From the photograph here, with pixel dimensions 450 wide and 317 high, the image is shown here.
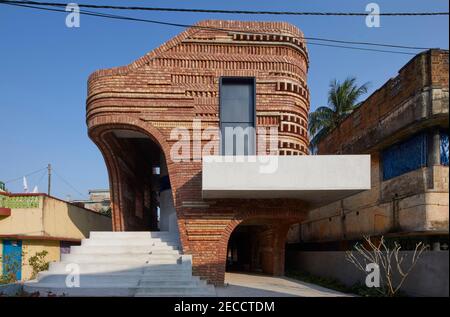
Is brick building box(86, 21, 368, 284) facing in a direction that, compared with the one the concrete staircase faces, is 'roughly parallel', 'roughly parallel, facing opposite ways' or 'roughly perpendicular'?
roughly parallel

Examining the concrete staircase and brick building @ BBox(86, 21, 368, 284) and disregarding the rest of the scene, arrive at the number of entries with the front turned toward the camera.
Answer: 2

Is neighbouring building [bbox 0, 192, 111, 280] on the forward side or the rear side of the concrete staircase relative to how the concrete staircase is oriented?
on the rear side

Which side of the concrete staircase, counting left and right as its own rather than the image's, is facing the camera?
front

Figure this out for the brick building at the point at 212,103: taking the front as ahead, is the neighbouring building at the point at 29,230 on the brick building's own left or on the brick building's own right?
on the brick building's own right

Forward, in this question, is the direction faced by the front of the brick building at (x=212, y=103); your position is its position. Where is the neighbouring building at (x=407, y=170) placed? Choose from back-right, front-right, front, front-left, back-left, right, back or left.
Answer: left

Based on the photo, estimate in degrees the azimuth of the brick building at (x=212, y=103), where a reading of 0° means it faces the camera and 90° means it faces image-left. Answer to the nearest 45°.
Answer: approximately 0°

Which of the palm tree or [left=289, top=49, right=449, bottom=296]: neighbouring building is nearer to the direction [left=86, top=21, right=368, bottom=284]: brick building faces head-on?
the neighbouring building

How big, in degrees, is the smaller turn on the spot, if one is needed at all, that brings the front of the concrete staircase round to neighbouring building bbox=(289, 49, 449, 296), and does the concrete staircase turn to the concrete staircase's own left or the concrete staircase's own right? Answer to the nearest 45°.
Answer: approximately 90° to the concrete staircase's own left
